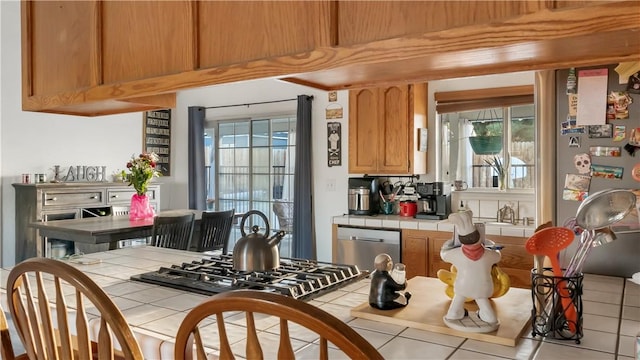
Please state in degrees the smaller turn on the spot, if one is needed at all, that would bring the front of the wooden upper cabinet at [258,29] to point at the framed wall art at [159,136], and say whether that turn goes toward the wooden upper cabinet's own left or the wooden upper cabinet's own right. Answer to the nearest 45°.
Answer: approximately 135° to the wooden upper cabinet's own right

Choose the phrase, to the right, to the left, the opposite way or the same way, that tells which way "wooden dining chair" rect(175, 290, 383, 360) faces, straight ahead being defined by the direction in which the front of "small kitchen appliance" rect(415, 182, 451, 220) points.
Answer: the opposite way

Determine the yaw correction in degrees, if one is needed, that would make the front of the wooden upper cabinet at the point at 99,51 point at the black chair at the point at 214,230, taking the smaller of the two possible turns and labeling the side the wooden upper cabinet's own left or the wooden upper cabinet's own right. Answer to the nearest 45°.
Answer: approximately 135° to the wooden upper cabinet's own right

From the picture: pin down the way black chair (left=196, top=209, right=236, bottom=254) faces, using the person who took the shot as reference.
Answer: facing away from the viewer and to the left of the viewer

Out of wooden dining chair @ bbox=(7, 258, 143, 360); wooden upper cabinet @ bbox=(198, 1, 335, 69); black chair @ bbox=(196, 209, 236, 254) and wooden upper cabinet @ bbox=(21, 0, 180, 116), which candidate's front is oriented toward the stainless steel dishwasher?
the wooden dining chair

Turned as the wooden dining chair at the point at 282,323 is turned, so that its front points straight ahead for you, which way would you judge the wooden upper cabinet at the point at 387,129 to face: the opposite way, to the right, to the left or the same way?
the opposite way

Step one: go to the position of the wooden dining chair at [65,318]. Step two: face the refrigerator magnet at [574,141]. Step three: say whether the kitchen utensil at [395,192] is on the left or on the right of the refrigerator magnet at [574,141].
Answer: left
